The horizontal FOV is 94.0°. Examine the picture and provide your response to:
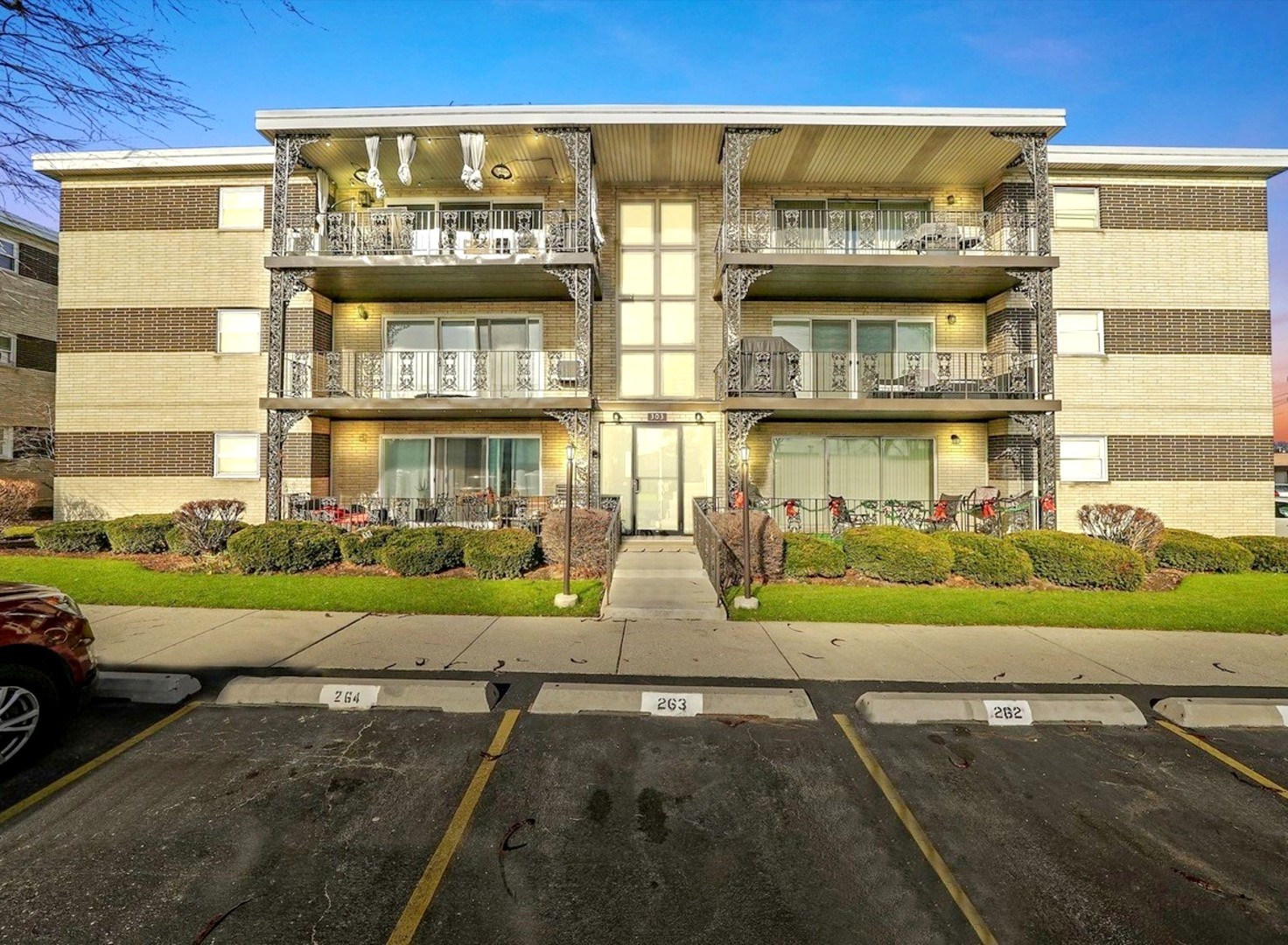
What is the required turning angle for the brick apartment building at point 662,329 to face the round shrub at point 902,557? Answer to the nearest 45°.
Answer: approximately 45° to its left

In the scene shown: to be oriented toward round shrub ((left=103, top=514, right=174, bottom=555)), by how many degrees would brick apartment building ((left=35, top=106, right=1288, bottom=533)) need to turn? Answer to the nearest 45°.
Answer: approximately 90° to its right

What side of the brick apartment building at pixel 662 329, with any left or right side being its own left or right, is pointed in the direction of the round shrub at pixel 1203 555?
left

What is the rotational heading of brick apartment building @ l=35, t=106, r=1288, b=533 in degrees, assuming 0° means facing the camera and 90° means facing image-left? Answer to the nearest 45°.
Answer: approximately 0°

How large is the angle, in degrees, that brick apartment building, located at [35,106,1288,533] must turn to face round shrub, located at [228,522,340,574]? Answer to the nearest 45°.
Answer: approximately 45° to its right

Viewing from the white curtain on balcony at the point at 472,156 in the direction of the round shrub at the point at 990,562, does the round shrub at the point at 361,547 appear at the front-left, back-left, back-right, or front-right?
back-right
